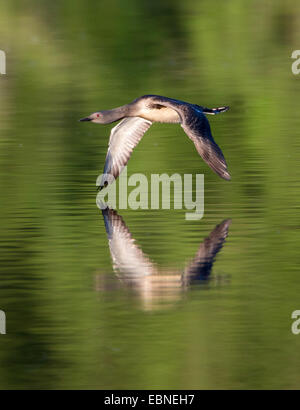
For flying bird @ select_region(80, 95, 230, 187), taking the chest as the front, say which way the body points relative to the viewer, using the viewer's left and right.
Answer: facing the viewer and to the left of the viewer
